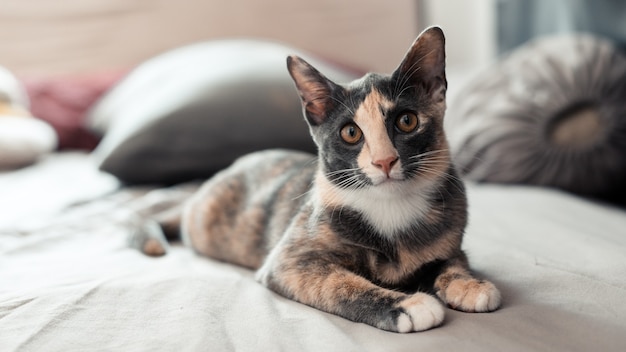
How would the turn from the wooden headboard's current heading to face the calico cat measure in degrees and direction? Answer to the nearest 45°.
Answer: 0° — it already faces it

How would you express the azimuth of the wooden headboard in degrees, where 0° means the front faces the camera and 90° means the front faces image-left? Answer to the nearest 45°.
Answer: approximately 0°

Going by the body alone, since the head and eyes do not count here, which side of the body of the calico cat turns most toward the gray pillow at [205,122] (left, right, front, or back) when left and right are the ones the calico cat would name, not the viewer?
back

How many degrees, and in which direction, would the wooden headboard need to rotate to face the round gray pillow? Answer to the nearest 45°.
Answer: approximately 45° to its left

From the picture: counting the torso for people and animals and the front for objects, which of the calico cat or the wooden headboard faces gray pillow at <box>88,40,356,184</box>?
the wooden headboard

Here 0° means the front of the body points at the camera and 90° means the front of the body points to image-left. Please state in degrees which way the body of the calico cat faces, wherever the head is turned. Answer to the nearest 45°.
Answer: approximately 315°

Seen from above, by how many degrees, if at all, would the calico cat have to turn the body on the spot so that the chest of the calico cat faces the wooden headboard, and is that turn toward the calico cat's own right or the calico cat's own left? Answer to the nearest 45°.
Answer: approximately 135° to the calico cat's own left
